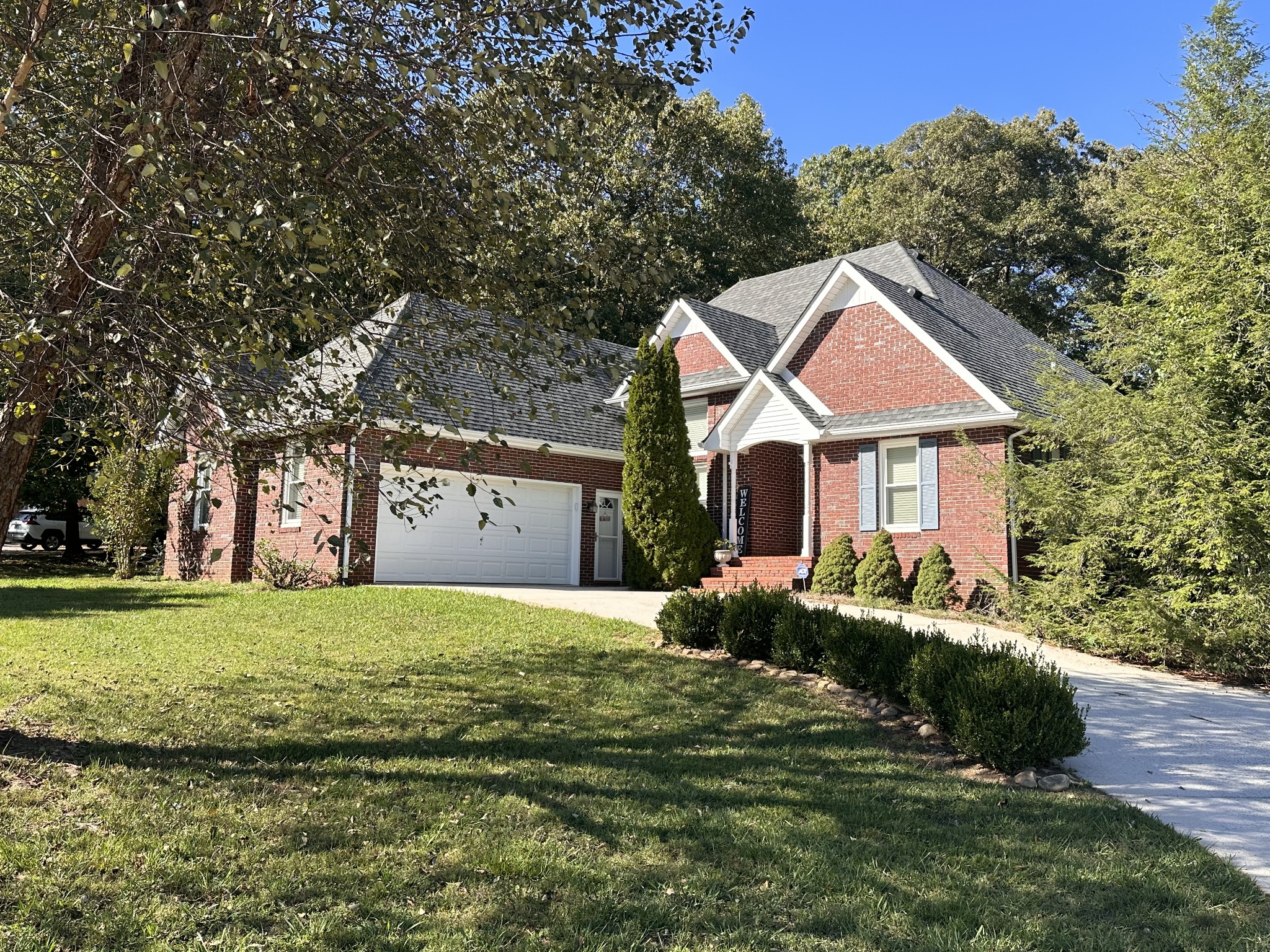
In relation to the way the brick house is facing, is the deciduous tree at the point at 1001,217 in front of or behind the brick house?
behind

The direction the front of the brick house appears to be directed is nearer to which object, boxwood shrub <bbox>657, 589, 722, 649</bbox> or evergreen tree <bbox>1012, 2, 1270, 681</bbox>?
the boxwood shrub

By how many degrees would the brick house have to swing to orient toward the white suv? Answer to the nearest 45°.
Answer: approximately 90° to its right

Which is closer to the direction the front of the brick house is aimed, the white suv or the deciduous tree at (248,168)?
the deciduous tree

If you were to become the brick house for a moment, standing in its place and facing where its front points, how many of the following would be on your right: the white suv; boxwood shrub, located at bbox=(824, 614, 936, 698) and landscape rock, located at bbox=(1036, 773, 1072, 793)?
1

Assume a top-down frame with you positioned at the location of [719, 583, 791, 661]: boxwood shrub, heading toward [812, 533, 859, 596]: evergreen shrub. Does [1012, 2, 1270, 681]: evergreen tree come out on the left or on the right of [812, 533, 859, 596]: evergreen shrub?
right

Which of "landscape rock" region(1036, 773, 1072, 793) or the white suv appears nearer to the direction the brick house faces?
the landscape rock

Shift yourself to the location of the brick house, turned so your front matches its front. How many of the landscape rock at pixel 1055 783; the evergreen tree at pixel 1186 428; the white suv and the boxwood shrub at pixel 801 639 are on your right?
1

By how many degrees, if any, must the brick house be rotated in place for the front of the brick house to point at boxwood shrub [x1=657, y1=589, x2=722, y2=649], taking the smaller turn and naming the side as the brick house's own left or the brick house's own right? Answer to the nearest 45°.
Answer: approximately 45° to the brick house's own left
